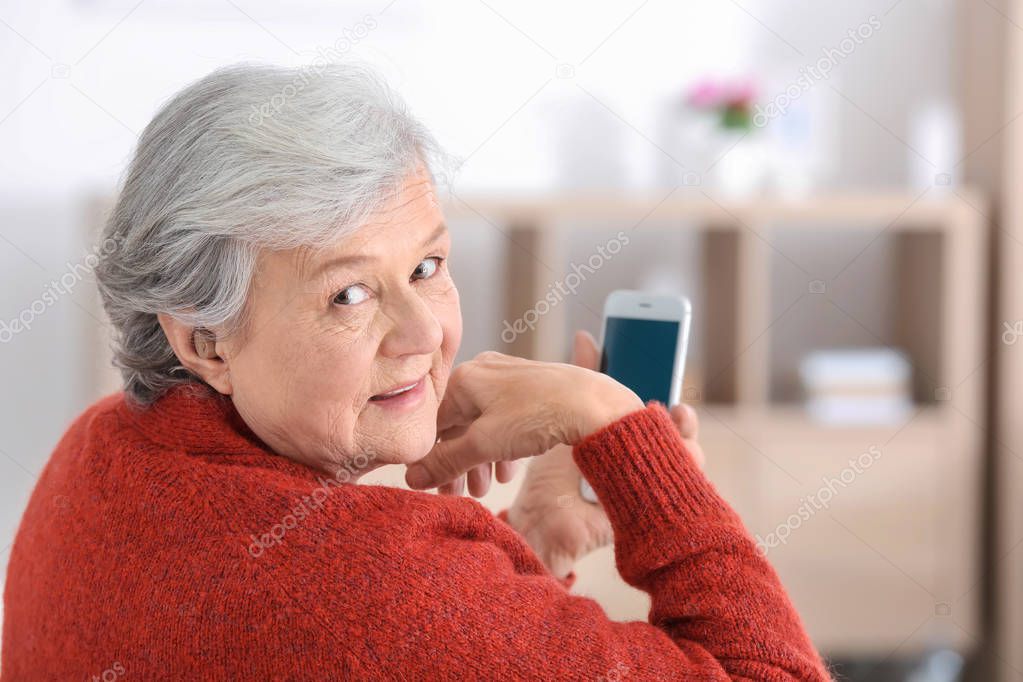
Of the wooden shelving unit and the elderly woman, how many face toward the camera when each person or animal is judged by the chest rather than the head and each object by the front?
1

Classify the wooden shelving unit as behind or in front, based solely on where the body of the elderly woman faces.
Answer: in front

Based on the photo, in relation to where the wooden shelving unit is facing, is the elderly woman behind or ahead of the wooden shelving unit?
ahead

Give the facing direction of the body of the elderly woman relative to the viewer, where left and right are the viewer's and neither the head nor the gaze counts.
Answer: facing away from the viewer and to the right of the viewer

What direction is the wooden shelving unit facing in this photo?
toward the camera

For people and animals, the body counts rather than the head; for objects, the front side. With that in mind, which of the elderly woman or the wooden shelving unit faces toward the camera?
the wooden shelving unit
